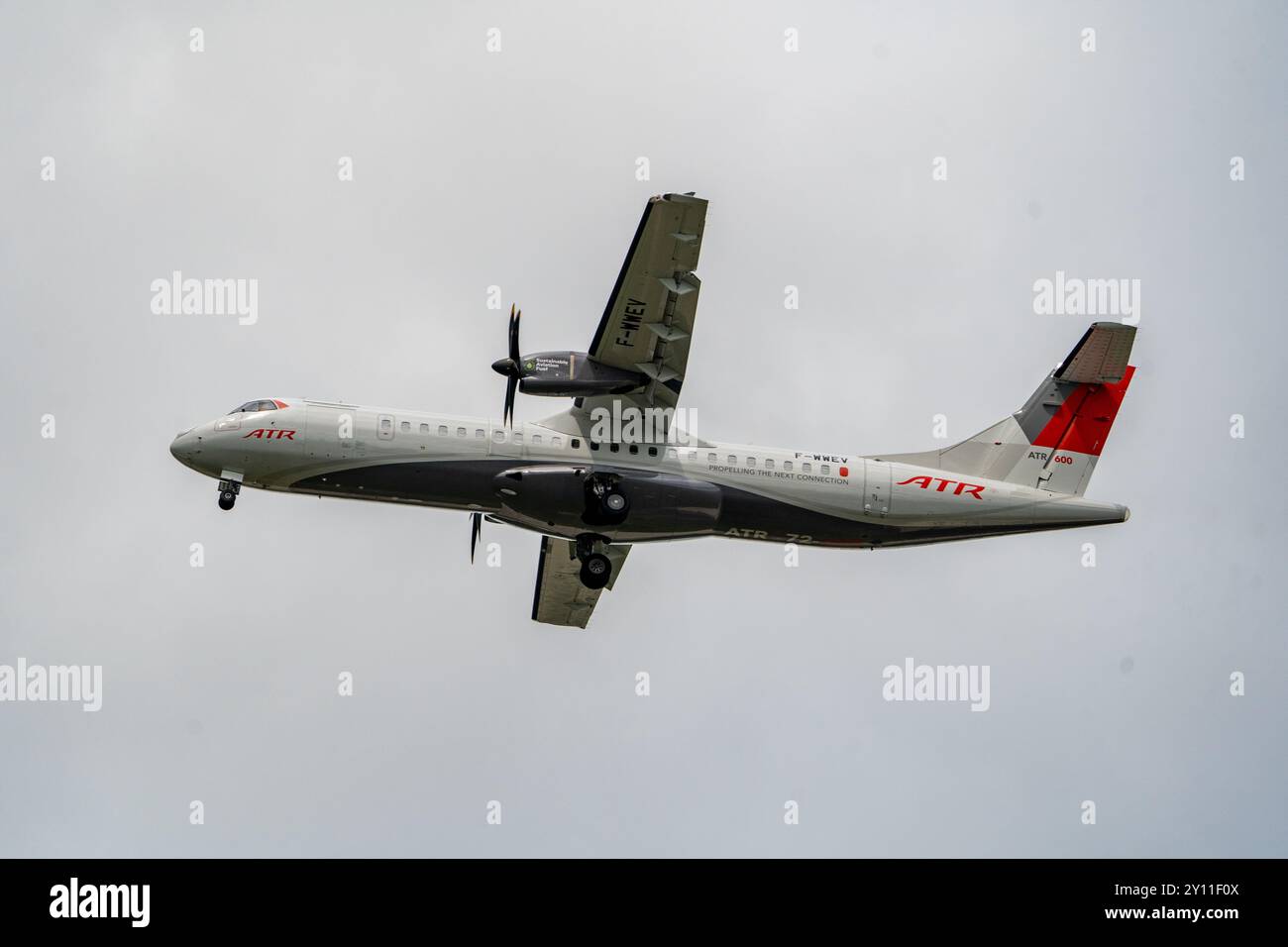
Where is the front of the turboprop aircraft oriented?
to the viewer's left
